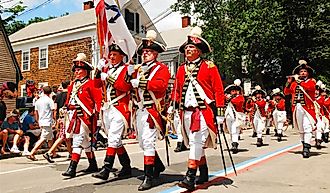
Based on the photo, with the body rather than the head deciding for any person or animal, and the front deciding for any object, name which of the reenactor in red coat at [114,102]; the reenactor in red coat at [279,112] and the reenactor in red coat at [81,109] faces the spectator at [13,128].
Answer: the reenactor in red coat at [279,112]

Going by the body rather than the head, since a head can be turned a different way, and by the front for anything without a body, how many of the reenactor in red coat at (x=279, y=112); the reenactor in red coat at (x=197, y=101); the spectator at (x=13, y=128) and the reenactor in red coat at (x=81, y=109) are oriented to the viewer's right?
1

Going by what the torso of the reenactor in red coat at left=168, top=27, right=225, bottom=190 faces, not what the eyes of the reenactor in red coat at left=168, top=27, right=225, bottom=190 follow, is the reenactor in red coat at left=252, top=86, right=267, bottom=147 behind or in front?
behind

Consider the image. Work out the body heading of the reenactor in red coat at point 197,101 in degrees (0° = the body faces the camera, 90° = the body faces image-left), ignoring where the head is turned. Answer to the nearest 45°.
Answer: approximately 45°

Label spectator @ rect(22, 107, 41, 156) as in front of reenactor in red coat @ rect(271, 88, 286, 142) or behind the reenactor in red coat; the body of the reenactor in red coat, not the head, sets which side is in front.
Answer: in front

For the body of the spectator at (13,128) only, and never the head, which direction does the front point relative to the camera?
to the viewer's right

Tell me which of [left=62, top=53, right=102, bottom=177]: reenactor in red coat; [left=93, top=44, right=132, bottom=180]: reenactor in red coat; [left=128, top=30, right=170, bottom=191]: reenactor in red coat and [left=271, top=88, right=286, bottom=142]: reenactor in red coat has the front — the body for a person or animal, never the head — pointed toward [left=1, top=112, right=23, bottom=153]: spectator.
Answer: [left=271, top=88, right=286, bottom=142]: reenactor in red coat

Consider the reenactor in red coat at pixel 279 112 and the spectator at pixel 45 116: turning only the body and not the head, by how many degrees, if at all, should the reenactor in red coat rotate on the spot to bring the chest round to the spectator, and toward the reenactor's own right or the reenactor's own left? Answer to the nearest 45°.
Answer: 0° — they already face them

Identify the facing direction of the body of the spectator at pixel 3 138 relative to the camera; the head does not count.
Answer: to the viewer's right

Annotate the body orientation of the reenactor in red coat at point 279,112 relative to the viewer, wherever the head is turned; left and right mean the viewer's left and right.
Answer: facing the viewer and to the left of the viewer
